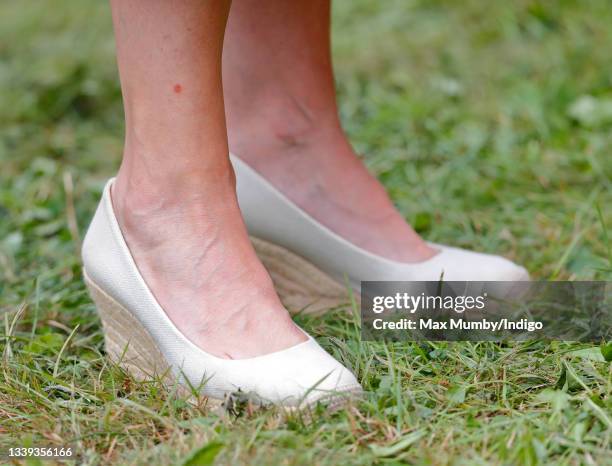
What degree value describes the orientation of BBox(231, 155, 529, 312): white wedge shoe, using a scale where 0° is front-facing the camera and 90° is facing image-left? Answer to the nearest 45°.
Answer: approximately 270°
